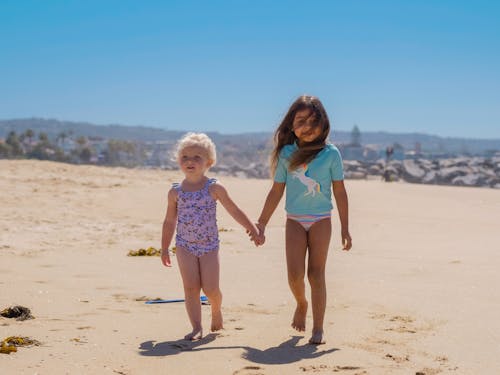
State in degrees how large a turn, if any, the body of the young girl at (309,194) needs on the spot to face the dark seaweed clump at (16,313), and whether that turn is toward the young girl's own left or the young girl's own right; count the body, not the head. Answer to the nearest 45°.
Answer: approximately 90° to the young girl's own right

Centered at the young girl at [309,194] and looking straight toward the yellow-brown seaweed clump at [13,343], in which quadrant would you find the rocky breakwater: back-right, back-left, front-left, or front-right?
back-right

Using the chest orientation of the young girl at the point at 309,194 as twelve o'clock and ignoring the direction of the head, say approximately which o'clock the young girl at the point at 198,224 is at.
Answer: the young girl at the point at 198,224 is roughly at 3 o'clock from the young girl at the point at 309,194.

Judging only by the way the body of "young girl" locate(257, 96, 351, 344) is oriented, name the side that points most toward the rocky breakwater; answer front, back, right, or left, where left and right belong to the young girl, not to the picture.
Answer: back

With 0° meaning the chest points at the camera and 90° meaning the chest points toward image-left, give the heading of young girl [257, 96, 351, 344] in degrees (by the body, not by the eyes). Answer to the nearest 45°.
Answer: approximately 0°

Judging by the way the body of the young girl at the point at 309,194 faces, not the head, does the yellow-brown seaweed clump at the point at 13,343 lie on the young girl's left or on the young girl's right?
on the young girl's right

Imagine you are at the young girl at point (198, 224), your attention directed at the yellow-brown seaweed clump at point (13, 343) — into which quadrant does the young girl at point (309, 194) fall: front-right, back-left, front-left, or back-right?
back-left
